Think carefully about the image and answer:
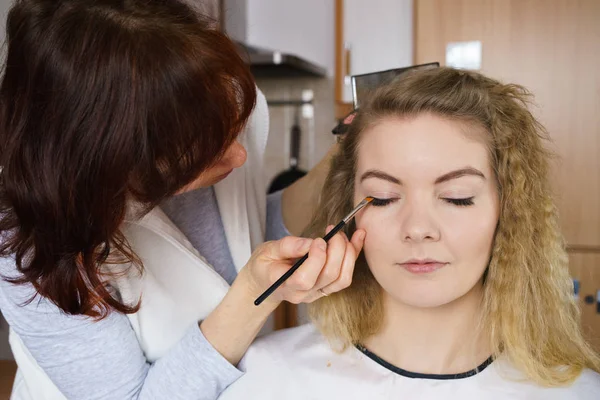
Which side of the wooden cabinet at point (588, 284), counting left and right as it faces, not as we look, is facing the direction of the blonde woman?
front

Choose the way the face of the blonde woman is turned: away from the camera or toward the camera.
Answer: toward the camera

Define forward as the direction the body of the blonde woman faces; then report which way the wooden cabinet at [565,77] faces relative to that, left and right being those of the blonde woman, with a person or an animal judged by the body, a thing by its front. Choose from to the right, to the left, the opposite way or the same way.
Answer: the same way

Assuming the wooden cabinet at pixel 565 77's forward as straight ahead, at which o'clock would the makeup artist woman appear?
The makeup artist woman is roughly at 1 o'clock from the wooden cabinet.

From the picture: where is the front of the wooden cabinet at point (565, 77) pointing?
toward the camera

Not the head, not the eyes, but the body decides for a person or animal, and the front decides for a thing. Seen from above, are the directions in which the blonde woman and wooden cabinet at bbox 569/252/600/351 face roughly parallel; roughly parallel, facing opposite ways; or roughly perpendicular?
roughly parallel

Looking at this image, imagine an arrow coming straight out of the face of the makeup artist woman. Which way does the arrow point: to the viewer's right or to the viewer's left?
to the viewer's right

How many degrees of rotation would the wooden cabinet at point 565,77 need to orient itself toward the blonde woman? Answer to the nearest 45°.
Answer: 0° — it already faces them
